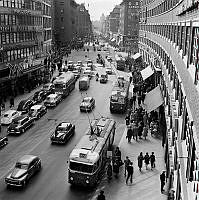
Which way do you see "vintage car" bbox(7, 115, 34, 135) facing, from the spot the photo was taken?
facing away from the viewer and to the right of the viewer

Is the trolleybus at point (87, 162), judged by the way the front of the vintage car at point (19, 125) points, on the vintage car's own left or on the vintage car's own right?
on the vintage car's own right

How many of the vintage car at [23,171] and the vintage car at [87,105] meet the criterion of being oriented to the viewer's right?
0

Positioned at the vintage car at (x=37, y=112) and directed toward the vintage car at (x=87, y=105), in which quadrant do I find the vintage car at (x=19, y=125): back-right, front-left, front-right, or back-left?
back-right

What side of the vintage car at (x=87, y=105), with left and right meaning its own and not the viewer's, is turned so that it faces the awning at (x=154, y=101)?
left

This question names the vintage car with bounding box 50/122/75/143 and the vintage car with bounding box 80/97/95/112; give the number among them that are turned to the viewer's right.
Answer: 0

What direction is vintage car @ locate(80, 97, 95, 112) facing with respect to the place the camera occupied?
facing the viewer and to the left of the viewer
